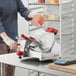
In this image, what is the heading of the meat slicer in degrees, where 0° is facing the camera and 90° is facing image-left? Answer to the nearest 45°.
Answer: approximately 45°

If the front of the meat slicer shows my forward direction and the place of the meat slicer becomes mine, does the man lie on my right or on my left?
on my right

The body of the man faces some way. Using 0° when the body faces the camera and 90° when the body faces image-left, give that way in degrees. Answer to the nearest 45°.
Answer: approximately 315°
